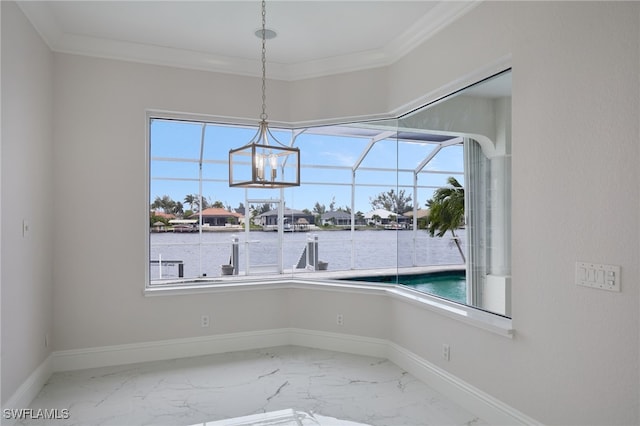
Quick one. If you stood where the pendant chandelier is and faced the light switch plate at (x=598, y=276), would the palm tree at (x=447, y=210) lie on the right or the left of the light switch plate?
left

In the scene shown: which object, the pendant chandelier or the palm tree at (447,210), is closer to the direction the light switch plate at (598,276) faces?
the pendant chandelier

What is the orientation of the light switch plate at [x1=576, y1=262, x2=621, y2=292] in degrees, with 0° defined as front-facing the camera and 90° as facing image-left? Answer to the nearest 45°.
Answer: approximately 45°

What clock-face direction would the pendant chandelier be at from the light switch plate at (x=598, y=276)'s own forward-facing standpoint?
The pendant chandelier is roughly at 1 o'clock from the light switch plate.

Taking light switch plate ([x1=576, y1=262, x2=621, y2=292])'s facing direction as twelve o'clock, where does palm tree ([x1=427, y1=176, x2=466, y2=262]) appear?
The palm tree is roughly at 3 o'clock from the light switch plate.
